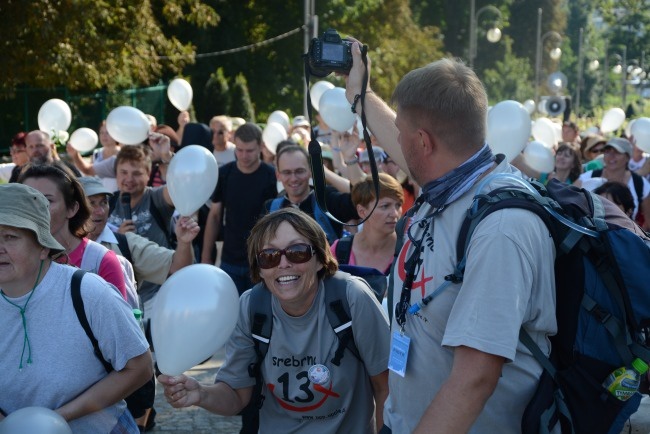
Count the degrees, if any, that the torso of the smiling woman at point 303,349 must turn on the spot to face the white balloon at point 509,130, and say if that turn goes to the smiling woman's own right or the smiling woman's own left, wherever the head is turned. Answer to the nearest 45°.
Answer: approximately 135° to the smiling woman's own left

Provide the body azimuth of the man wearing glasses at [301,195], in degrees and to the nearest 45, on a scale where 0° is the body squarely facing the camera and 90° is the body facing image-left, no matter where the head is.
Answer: approximately 0°

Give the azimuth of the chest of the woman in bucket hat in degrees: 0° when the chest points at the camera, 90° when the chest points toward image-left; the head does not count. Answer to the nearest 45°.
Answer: approximately 45°

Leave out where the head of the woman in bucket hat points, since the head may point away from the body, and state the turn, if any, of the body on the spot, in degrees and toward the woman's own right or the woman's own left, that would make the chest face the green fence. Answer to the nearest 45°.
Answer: approximately 135° to the woman's own right

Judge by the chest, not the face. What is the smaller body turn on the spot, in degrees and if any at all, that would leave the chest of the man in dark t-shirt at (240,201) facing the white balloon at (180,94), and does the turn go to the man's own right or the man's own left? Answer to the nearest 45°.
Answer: approximately 180°

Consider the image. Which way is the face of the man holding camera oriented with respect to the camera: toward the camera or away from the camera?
away from the camera

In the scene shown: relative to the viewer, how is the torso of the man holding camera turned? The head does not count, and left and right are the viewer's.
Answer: facing to the left of the viewer

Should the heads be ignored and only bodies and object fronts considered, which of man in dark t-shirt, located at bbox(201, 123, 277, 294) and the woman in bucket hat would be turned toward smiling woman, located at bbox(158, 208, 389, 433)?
the man in dark t-shirt

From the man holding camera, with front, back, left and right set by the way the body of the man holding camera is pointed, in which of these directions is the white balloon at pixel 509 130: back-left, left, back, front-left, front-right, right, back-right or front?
right

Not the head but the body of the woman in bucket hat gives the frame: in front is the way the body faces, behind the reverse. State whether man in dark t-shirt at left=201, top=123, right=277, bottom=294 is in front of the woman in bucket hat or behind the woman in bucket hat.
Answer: behind

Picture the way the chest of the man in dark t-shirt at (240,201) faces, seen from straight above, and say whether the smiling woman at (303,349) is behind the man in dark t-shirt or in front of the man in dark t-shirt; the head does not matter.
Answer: in front

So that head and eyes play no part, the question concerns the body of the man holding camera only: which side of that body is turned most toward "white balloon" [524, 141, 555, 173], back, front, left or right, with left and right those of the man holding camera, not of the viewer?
right
